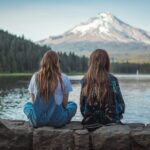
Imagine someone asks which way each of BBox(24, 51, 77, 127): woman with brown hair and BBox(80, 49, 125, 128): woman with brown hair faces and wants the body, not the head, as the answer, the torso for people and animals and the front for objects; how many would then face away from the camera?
2

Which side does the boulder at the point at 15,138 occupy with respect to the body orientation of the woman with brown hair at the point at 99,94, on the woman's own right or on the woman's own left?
on the woman's own left

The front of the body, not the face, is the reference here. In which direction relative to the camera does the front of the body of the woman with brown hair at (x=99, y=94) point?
away from the camera

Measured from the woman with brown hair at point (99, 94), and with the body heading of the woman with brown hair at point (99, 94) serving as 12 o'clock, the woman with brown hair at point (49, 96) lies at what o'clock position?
the woman with brown hair at point (49, 96) is roughly at 9 o'clock from the woman with brown hair at point (99, 94).

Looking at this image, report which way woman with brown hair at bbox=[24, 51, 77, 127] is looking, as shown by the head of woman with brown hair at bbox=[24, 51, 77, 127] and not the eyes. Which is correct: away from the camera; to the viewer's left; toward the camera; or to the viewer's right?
away from the camera

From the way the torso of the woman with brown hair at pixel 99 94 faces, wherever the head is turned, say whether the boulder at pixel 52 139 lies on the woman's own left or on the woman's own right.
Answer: on the woman's own left

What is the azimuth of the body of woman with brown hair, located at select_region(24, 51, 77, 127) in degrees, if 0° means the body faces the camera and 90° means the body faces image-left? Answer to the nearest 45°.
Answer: approximately 180°

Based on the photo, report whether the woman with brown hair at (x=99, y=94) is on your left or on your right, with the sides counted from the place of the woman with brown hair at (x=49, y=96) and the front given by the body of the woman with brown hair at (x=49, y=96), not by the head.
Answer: on your right

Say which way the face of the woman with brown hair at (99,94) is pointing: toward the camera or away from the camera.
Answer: away from the camera

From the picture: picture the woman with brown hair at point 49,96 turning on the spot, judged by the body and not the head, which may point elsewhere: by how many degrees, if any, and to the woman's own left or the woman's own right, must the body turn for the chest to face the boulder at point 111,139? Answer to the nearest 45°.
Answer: approximately 135° to the woman's own right

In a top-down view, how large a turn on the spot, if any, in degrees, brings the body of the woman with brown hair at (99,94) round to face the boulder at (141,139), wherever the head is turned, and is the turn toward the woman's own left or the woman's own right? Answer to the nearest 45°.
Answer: approximately 135° to the woman's own right
